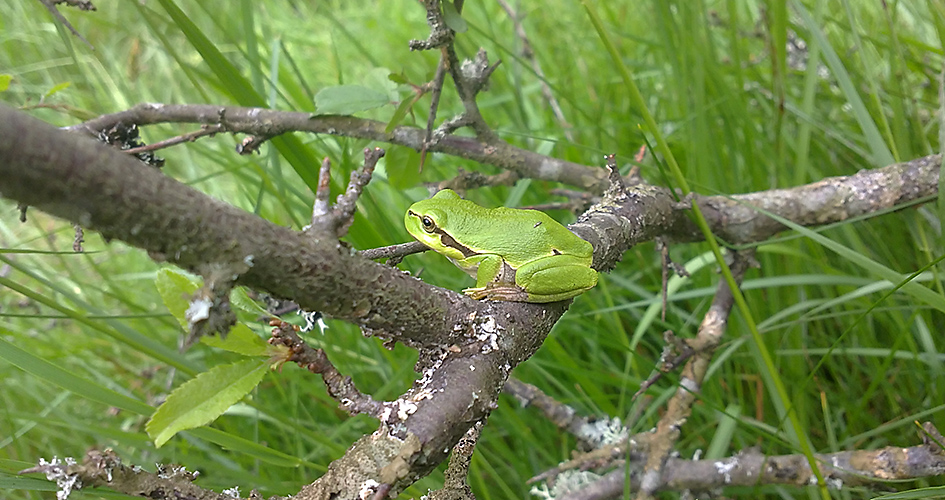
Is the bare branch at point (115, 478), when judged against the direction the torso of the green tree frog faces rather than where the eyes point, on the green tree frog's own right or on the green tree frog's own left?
on the green tree frog's own left

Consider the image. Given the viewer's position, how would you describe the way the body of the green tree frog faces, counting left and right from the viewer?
facing to the left of the viewer

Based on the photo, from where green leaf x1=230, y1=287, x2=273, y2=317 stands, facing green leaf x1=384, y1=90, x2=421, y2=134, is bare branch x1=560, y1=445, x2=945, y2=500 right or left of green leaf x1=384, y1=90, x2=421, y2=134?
right

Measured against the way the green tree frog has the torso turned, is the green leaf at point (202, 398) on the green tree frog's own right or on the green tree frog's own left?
on the green tree frog's own left

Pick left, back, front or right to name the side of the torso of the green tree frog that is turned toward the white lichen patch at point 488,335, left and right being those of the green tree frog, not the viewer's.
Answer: left
